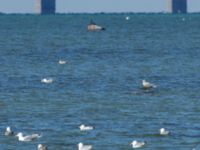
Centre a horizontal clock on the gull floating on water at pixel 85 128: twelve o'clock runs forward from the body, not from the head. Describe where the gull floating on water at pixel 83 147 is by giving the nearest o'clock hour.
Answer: the gull floating on water at pixel 83 147 is roughly at 9 o'clock from the gull floating on water at pixel 85 128.

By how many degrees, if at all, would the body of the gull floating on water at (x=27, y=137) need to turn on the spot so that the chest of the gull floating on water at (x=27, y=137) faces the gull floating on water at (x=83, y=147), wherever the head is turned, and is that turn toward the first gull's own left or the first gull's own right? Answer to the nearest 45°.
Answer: approximately 135° to the first gull's own left

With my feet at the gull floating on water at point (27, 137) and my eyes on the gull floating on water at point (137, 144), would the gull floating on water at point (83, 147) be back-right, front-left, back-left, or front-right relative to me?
front-right

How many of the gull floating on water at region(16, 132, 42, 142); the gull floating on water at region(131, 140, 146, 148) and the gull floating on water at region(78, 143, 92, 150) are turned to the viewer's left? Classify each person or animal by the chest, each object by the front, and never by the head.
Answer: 3

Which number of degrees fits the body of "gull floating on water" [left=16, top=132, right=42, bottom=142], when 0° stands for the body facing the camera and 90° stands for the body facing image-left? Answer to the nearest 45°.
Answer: approximately 90°

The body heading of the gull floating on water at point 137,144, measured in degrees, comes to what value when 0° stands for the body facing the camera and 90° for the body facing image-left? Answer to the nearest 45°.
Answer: approximately 90°

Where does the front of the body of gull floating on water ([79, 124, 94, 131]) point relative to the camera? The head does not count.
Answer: to the viewer's left

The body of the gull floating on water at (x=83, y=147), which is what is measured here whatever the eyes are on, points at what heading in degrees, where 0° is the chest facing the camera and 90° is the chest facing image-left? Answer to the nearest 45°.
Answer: approximately 90°
